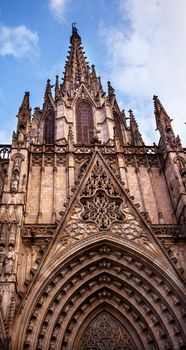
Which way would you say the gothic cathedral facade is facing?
toward the camera
